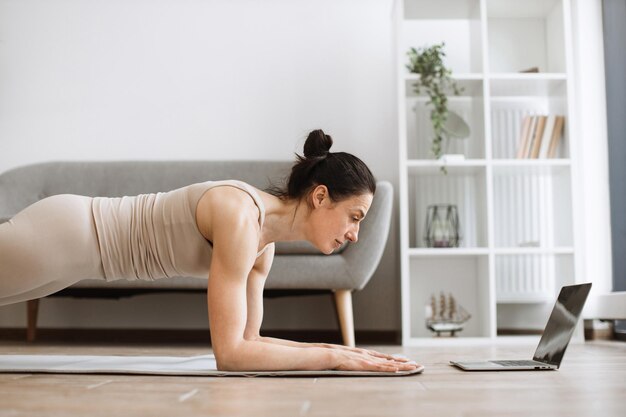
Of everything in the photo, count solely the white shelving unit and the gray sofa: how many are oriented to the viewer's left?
0

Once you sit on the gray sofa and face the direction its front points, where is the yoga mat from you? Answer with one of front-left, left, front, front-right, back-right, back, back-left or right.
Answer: front

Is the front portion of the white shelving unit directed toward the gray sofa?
no

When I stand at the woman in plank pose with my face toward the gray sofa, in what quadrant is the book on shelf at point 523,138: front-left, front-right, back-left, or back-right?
front-right

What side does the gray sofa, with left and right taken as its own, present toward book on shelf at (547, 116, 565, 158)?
left

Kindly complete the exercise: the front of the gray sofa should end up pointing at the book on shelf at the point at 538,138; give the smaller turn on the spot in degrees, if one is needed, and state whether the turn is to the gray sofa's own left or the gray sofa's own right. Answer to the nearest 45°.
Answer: approximately 90° to the gray sofa's own left

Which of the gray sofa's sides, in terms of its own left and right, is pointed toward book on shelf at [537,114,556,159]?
left

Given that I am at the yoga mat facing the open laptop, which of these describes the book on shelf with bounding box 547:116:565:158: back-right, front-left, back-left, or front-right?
front-left

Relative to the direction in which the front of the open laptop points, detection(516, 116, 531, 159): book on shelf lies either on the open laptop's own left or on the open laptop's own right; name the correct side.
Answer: on the open laptop's own right

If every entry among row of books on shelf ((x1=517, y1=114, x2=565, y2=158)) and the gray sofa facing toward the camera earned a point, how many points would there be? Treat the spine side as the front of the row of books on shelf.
2

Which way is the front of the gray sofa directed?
toward the camera

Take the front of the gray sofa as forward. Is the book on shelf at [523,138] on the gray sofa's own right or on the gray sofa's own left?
on the gray sofa's own left

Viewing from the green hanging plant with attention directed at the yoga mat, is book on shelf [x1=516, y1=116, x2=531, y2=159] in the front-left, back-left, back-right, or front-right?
back-left

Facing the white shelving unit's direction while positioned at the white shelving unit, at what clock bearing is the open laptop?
The open laptop is roughly at 12 o'clock from the white shelving unit.

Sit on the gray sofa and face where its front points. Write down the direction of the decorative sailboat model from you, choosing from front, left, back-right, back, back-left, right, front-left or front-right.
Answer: left

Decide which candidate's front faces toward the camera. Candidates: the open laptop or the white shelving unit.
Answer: the white shelving unit

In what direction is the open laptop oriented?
to the viewer's left

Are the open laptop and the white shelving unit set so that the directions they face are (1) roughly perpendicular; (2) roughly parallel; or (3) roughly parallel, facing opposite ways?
roughly perpendicular

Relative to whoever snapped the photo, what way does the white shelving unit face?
facing the viewer

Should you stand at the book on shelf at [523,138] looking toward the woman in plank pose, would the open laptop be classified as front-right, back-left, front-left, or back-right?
front-left
